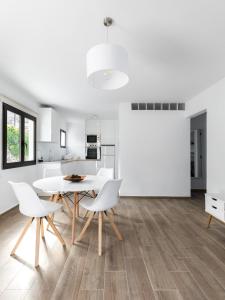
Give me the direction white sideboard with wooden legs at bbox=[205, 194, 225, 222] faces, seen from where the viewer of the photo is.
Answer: facing the viewer and to the left of the viewer

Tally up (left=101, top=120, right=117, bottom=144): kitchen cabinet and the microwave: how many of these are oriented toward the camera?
2

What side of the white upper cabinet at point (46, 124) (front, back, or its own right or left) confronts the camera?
right

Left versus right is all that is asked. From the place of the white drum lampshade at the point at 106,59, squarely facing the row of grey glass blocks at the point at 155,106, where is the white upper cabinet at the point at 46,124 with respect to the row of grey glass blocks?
left

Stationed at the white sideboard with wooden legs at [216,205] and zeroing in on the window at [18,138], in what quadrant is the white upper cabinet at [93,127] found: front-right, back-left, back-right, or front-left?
front-right

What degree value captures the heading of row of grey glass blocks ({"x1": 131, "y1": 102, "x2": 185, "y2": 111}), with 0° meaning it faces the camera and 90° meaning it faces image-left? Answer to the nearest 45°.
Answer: approximately 0°

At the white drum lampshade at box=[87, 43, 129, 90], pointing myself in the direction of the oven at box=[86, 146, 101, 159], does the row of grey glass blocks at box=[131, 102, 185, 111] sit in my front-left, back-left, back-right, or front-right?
front-right

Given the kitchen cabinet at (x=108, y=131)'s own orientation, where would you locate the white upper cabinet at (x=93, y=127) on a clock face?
The white upper cabinet is roughly at 3 o'clock from the kitchen cabinet.

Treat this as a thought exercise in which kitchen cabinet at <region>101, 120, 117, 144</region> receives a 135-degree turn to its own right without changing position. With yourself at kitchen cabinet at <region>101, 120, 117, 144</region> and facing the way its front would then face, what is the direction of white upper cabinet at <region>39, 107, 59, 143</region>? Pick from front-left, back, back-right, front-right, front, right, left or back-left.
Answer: left

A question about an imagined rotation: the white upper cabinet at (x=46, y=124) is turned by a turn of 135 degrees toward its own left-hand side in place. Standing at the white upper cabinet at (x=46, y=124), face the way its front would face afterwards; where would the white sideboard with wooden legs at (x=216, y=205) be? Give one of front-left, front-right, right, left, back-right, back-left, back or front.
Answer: back

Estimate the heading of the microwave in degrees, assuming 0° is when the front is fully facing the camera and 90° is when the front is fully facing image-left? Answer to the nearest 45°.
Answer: approximately 0°

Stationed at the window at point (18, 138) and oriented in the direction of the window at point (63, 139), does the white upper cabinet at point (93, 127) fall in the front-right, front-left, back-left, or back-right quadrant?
front-right

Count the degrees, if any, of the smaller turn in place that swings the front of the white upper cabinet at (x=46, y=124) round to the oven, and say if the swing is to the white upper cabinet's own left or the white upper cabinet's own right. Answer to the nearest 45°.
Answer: approximately 45° to the white upper cabinet's own left

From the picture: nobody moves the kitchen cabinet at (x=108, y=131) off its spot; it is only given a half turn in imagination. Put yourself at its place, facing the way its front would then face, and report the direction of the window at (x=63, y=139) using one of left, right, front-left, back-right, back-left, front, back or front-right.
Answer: left

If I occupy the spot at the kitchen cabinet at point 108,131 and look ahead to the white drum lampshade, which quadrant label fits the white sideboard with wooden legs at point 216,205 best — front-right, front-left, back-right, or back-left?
front-left

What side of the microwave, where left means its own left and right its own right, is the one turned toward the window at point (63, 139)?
right
